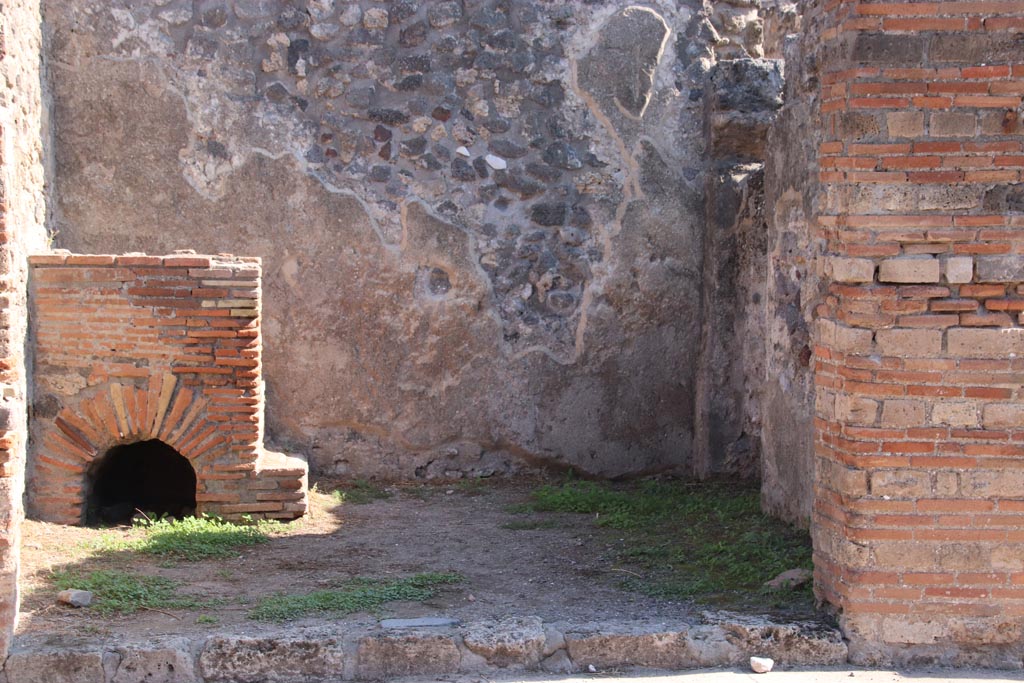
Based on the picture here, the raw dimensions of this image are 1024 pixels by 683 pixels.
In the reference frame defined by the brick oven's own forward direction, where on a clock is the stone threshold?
The stone threshold is roughly at 11 o'clock from the brick oven.

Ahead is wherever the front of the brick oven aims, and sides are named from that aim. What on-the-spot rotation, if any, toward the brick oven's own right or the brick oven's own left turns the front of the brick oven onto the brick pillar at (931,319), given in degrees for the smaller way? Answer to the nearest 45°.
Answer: approximately 45° to the brick oven's own left

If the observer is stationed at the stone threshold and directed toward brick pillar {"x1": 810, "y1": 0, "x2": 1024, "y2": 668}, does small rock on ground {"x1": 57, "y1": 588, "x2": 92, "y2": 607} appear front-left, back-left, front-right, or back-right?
back-left

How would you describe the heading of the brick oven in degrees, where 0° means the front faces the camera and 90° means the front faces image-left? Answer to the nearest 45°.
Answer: approximately 0°
